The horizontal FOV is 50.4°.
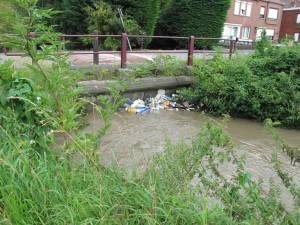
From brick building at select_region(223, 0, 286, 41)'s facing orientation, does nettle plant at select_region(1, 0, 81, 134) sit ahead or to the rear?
ahead

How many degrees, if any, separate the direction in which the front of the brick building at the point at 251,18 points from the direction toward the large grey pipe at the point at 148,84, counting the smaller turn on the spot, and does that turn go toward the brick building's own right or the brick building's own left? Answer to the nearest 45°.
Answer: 0° — it already faces it

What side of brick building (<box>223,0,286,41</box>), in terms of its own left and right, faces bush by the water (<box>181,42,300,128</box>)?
front

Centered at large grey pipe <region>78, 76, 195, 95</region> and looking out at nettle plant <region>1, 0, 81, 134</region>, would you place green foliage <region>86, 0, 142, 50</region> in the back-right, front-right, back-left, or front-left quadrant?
back-right

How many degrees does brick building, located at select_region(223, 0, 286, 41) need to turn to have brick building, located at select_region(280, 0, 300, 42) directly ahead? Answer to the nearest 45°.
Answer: approximately 135° to its left

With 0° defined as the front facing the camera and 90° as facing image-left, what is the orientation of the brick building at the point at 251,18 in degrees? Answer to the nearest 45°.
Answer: approximately 0°
